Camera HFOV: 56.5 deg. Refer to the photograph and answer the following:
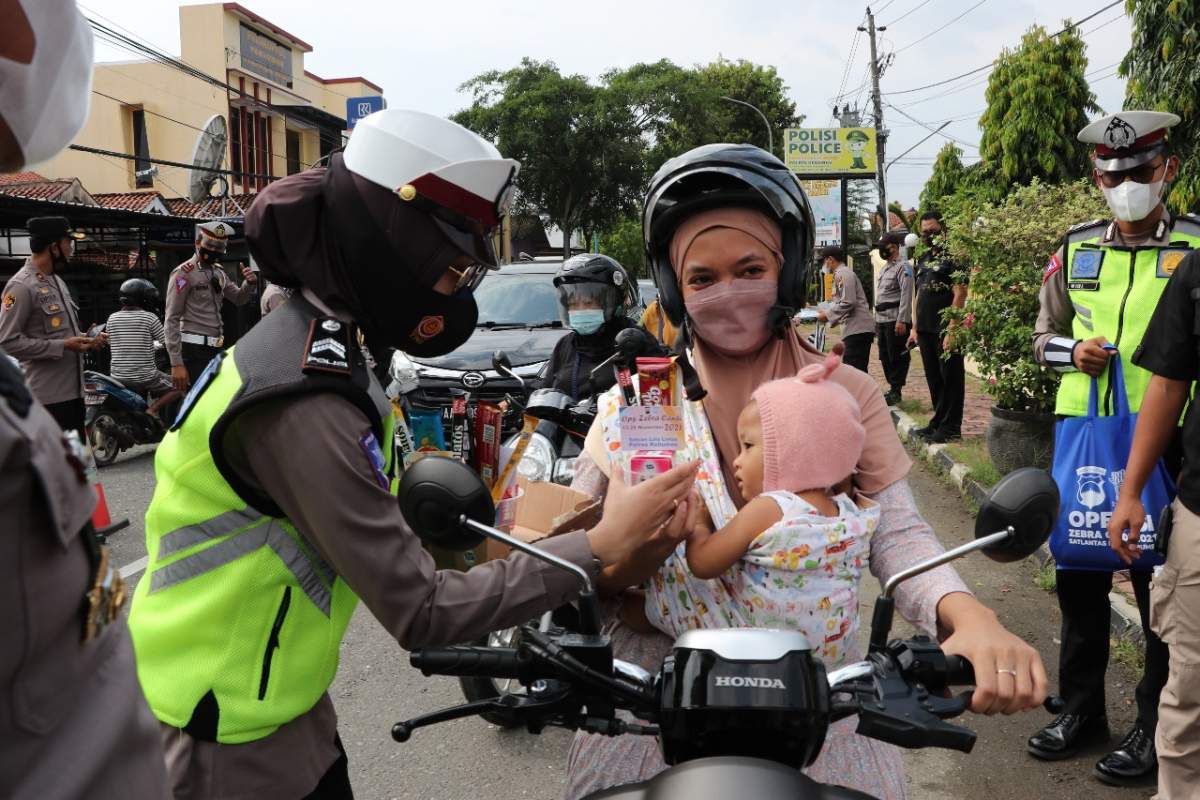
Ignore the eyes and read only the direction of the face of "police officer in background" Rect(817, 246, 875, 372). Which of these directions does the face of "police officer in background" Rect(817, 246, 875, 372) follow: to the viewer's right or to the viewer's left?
to the viewer's left

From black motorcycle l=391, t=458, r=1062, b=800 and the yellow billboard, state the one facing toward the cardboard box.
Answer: the yellow billboard

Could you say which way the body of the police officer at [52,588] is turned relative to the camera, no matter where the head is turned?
to the viewer's right

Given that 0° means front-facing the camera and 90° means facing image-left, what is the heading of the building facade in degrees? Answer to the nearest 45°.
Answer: approximately 315°

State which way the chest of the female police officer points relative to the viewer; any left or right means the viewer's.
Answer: facing to the right of the viewer

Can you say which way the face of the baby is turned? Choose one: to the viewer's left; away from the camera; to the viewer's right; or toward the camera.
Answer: to the viewer's left

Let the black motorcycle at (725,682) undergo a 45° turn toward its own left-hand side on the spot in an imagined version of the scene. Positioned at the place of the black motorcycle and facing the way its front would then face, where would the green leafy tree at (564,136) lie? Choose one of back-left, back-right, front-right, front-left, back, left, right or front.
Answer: back-left

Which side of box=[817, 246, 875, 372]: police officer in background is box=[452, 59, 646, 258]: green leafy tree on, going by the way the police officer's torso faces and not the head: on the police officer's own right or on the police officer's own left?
on the police officer's own right

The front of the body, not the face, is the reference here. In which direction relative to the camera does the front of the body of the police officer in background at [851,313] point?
to the viewer's left

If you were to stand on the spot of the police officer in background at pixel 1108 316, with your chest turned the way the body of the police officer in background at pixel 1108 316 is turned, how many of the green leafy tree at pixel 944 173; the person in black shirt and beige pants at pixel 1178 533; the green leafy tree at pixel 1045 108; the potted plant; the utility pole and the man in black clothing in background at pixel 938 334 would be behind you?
5

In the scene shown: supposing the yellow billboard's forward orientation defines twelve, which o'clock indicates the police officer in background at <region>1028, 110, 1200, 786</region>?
The police officer in background is roughly at 12 o'clock from the yellow billboard.
